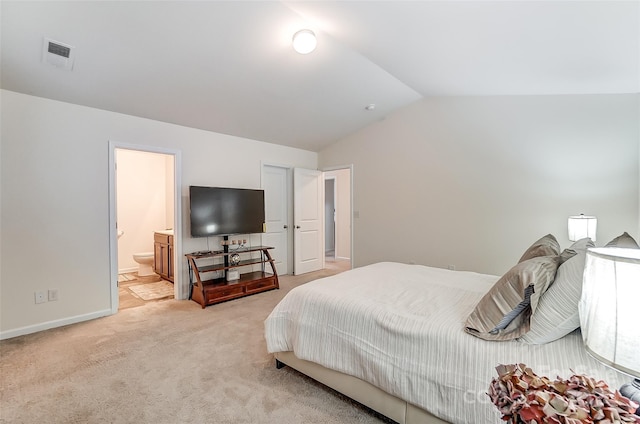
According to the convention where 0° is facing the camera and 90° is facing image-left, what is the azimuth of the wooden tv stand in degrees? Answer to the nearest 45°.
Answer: approximately 315°

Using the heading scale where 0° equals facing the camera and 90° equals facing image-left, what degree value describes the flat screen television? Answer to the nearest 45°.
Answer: approximately 315°

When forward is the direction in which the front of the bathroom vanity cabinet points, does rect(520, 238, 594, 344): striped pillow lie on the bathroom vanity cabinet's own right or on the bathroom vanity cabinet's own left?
on the bathroom vanity cabinet's own left

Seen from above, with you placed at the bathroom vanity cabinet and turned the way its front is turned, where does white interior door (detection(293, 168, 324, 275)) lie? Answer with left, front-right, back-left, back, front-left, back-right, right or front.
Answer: back-left

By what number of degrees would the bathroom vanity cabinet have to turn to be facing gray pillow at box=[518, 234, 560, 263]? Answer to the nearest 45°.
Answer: approximately 90° to its left

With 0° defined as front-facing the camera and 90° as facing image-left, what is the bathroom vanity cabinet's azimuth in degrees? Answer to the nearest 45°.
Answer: approximately 45°

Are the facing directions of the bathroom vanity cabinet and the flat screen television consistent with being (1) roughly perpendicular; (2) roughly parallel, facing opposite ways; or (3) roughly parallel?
roughly perpendicular
